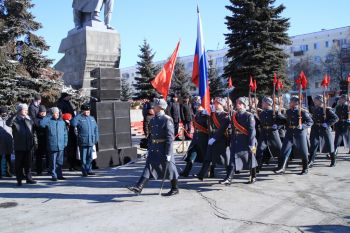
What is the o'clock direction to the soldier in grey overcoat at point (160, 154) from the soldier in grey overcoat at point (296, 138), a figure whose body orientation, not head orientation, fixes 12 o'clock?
the soldier in grey overcoat at point (160, 154) is roughly at 12 o'clock from the soldier in grey overcoat at point (296, 138).

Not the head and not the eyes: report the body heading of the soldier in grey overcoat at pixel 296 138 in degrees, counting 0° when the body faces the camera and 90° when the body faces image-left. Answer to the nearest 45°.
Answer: approximately 45°

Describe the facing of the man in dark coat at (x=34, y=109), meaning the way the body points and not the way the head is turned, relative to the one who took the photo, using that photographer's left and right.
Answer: facing the viewer and to the right of the viewer

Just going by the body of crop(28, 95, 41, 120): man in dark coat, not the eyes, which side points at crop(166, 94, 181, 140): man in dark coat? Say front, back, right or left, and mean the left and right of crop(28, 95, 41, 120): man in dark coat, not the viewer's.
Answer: left

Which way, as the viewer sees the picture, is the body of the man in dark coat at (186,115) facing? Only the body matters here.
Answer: toward the camera

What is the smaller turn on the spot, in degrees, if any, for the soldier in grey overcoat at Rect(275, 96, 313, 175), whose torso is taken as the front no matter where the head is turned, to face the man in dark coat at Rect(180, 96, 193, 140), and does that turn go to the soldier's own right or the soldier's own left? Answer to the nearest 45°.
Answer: approximately 90° to the soldier's own right

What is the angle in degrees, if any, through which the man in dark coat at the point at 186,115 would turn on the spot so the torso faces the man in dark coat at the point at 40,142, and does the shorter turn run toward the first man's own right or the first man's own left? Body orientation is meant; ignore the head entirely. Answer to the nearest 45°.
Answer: approximately 45° to the first man's own right

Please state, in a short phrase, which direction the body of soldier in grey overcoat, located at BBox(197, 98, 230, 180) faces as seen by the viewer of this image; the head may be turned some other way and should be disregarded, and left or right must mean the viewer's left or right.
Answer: facing the viewer and to the left of the viewer

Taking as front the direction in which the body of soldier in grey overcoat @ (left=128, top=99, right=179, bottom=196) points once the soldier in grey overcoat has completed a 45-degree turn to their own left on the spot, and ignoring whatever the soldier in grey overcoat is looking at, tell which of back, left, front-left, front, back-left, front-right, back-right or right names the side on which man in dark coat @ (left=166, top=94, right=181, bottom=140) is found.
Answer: back

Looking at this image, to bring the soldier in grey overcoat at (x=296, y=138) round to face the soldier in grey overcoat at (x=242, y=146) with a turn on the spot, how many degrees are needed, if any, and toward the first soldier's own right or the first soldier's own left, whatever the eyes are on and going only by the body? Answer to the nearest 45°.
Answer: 0° — they already face them

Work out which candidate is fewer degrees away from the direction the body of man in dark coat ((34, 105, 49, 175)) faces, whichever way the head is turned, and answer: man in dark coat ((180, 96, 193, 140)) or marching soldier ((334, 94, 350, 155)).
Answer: the marching soldier

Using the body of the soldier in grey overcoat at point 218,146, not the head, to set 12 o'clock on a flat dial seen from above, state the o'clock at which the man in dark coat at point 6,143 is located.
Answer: The man in dark coat is roughly at 2 o'clock from the soldier in grey overcoat.
